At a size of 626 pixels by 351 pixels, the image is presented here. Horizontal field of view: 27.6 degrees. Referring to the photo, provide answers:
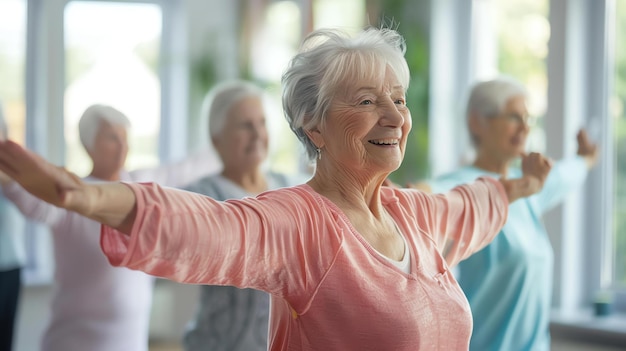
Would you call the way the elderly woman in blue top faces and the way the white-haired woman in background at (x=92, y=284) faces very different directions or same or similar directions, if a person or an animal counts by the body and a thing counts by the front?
same or similar directions

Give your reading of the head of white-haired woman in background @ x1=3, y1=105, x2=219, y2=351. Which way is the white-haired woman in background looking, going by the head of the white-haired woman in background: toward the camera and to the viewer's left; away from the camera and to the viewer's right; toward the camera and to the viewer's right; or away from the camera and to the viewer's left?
toward the camera and to the viewer's right

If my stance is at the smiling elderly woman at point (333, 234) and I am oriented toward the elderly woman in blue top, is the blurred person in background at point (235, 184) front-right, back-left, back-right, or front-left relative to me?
front-left

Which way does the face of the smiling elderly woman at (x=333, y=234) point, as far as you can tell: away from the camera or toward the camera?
toward the camera

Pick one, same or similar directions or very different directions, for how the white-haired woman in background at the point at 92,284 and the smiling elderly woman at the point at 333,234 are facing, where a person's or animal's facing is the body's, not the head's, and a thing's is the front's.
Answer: same or similar directions

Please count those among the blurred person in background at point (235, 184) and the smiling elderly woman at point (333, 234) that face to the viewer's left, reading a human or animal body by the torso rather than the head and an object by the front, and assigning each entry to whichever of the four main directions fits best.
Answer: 0

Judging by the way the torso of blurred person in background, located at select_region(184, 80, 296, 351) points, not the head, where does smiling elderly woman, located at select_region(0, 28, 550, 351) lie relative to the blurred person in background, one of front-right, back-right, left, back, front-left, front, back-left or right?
front-right

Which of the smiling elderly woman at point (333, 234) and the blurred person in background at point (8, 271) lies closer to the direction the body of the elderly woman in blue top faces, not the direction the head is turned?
the smiling elderly woman

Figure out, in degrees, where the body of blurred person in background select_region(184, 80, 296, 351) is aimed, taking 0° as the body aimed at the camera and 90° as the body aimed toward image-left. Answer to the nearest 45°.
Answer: approximately 315°

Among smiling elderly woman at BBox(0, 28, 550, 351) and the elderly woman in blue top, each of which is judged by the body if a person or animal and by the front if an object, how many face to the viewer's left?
0

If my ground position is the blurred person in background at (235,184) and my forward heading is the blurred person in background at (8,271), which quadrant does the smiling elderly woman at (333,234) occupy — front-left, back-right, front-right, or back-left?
back-left

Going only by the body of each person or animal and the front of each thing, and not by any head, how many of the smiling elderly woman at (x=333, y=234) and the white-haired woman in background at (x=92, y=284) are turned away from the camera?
0

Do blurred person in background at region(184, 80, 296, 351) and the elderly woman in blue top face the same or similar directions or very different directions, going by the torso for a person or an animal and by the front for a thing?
same or similar directions

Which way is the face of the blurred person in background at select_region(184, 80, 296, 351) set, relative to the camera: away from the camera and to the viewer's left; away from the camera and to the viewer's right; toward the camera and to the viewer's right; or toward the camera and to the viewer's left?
toward the camera and to the viewer's right

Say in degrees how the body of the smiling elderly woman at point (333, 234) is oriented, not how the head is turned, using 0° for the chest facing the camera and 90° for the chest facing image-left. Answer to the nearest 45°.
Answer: approximately 315°
